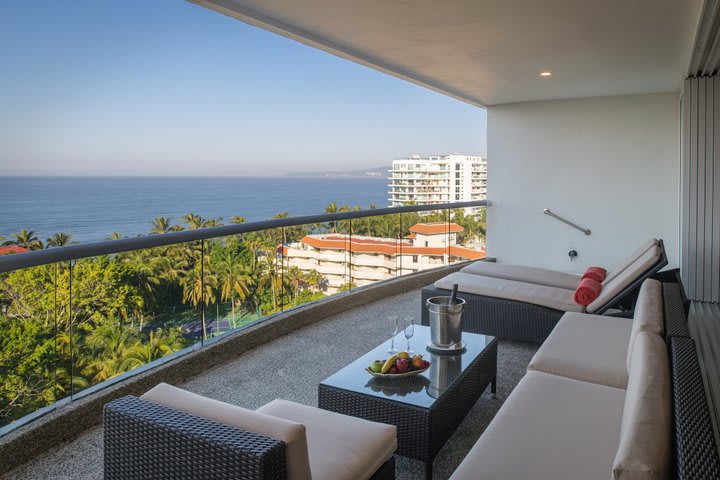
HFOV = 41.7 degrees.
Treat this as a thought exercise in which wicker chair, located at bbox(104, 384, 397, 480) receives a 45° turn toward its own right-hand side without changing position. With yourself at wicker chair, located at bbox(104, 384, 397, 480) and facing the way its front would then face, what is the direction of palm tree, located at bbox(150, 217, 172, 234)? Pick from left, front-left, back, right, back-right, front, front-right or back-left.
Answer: left

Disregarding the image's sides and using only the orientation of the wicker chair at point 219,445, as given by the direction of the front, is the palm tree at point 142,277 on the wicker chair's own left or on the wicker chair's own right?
on the wicker chair's own left

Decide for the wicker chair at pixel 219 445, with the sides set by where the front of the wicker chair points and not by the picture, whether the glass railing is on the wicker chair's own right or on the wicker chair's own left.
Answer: on the wicker chair's own left

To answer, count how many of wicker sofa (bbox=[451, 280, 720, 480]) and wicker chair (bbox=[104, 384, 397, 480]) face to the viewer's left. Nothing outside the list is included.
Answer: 1

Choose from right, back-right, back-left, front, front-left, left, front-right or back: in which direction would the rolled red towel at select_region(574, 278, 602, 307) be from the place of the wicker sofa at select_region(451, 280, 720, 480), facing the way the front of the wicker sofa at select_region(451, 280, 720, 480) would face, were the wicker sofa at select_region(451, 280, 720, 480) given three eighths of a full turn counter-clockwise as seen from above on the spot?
back-left

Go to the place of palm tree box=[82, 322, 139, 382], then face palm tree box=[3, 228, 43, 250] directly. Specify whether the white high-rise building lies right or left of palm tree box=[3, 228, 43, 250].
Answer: right

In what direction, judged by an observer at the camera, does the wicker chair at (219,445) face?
facing away from the viewer and to the right of the viewer

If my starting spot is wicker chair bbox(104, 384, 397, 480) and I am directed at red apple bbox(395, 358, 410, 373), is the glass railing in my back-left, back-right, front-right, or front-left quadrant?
front-left

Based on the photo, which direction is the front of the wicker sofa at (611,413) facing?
to the viewer's left

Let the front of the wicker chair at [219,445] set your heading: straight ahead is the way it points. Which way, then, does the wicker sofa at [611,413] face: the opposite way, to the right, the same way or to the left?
to the left
